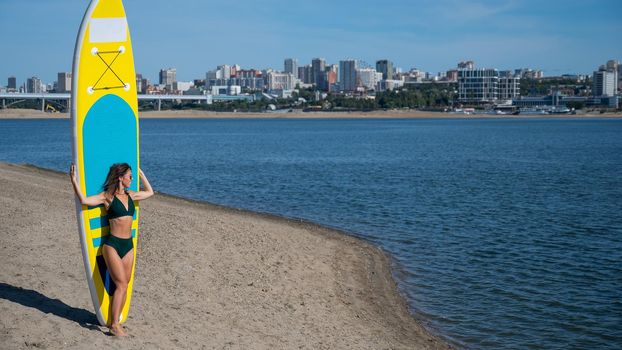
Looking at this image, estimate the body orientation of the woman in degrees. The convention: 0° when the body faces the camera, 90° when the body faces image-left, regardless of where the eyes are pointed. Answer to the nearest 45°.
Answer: approximately 315°

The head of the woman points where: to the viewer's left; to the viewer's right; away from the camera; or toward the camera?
to the viewer's right
